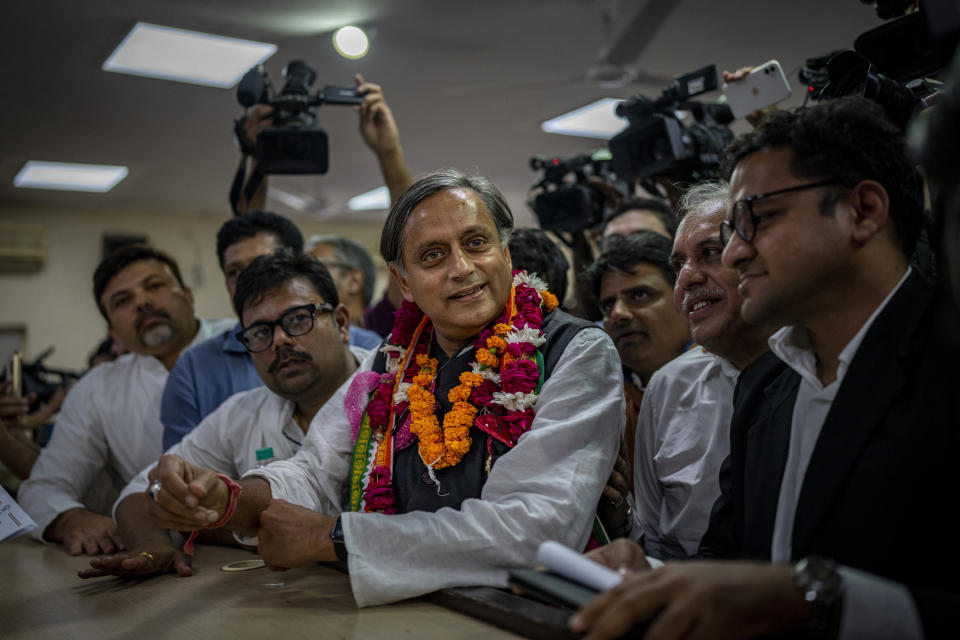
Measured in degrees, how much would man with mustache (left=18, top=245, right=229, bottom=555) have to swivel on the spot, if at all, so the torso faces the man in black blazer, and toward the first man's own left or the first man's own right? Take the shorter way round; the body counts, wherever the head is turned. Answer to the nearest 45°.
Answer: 0° — they already face them

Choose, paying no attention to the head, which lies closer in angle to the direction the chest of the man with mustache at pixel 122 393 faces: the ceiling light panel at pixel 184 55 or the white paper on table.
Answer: the white paper on table

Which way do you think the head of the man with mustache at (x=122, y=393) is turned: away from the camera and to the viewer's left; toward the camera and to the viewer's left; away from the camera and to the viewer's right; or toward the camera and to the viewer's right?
toward the camera and to the viewer's right

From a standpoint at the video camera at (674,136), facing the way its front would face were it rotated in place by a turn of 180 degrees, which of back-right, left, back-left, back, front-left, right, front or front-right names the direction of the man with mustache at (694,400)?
back-right

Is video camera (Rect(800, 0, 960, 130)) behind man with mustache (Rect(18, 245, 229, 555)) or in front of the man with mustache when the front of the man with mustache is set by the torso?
in front

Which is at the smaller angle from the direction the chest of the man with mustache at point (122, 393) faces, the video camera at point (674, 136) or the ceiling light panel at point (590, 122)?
the video camera

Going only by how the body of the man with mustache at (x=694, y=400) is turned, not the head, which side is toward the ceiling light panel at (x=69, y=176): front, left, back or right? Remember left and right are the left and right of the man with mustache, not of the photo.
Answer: right

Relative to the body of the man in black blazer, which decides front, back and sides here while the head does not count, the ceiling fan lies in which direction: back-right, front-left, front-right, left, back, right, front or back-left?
back-right
